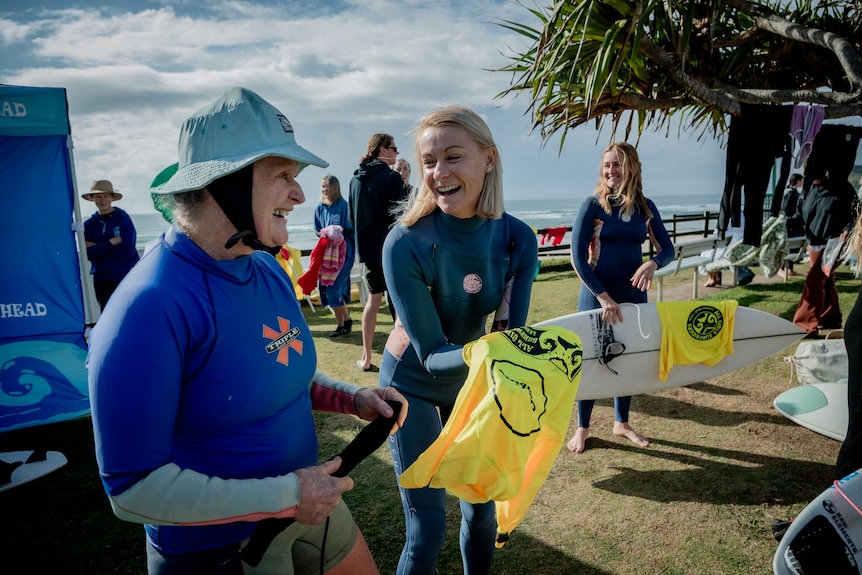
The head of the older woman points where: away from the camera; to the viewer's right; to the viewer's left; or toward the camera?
to the viewer's right

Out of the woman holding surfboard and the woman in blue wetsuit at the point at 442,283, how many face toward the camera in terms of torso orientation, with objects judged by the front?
2

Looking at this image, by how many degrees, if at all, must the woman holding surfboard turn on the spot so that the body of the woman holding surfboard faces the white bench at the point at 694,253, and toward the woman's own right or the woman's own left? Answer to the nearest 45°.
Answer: approximately 180°

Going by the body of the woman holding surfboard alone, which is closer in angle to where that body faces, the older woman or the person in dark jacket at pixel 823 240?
the older woman

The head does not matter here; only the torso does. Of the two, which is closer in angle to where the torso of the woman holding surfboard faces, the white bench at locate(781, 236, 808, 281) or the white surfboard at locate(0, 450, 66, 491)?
the white surfboard

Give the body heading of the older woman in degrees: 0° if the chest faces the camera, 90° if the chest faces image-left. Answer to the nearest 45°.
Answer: approximately 315°

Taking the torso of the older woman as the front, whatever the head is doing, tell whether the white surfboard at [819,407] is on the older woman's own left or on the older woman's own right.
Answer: on the older woman's own left

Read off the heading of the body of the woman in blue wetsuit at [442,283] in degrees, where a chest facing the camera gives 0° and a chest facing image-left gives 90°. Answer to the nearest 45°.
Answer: approximately 0°

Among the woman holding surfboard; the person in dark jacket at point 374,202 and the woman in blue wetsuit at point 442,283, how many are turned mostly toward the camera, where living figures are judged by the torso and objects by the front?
2
